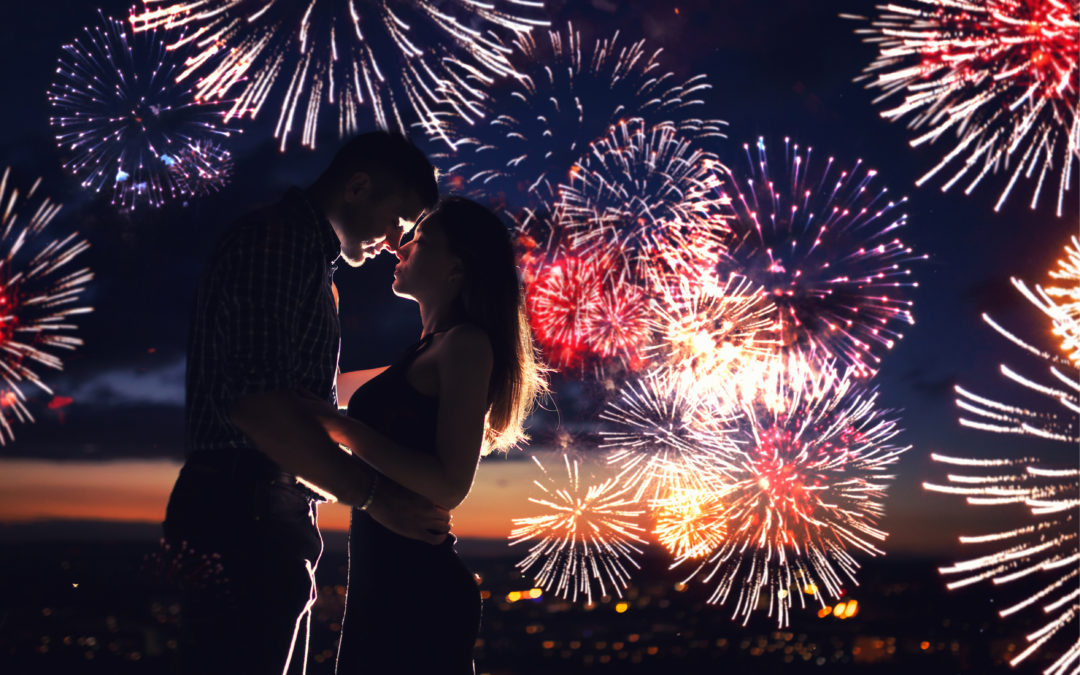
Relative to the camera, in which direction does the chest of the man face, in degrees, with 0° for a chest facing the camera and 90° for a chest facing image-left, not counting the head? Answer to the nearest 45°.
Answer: approximately 270°

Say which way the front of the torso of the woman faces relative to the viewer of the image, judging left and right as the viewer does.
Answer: facing to the left of the viewer

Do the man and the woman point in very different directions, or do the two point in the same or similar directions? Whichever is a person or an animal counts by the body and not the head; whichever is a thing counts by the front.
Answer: very different directions

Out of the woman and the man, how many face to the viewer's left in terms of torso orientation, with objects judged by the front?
1

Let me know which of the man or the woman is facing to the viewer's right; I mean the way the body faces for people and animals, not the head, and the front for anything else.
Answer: the man

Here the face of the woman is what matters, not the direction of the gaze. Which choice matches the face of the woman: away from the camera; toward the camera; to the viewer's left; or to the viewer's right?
to the viewer's left
